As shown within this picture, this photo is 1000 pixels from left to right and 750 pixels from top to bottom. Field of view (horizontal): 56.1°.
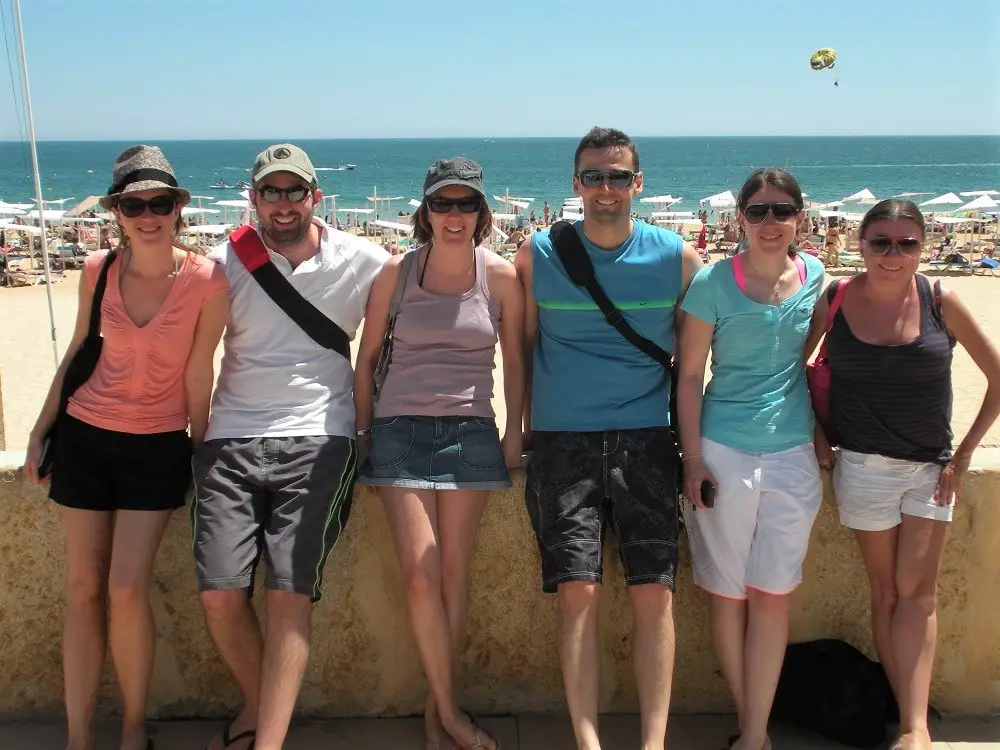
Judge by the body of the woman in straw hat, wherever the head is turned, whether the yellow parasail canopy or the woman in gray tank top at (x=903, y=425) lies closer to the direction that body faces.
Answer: the woman in gray tank top

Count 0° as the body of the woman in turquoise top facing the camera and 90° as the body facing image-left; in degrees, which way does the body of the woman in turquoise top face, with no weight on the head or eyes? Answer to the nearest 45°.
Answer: approximately 0°

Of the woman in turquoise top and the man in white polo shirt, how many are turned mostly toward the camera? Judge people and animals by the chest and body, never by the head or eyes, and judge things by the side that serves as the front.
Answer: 2

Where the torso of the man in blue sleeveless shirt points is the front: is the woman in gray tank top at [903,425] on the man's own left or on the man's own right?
on the man's own left

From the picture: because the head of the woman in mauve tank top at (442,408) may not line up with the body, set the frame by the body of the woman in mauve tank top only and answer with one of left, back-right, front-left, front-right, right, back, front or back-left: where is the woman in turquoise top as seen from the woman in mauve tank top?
left

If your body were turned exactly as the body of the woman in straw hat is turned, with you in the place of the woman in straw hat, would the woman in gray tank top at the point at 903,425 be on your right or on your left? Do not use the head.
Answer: on your left

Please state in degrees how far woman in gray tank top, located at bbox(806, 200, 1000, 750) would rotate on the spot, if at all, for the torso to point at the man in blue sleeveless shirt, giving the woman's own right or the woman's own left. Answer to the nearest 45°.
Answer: approximately 90° to the woman's own right

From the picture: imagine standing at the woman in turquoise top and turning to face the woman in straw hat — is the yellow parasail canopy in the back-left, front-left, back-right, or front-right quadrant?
back-right

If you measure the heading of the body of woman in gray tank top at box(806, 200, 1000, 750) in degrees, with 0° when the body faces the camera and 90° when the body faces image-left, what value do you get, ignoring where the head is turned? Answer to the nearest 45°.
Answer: approximately 0°
